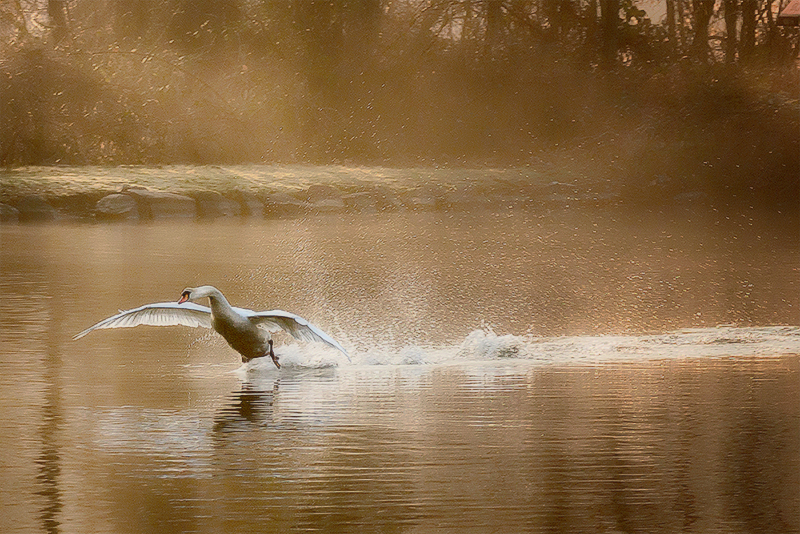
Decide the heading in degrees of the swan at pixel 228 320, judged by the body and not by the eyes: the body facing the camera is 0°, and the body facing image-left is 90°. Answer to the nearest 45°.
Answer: approximately 45°
